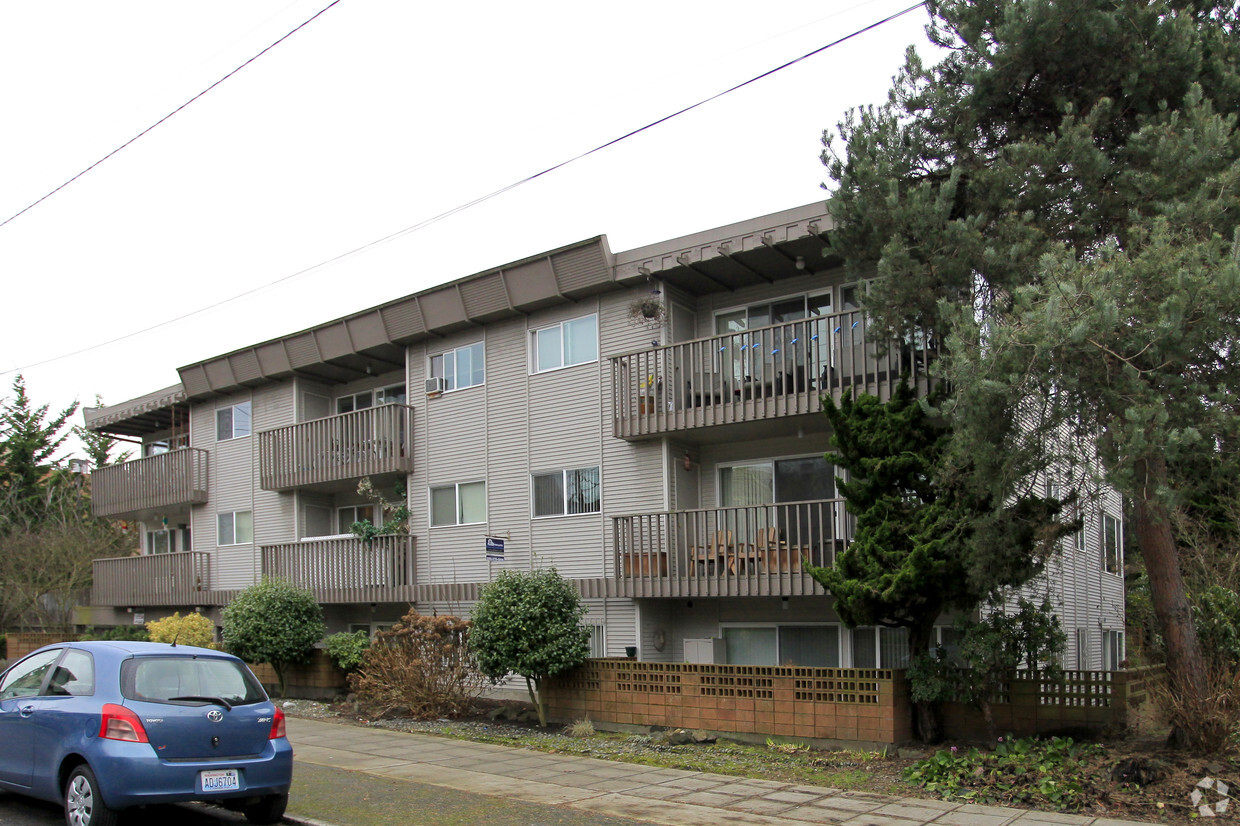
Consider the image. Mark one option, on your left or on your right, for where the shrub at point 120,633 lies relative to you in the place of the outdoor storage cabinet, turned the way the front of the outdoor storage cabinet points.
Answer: on your right

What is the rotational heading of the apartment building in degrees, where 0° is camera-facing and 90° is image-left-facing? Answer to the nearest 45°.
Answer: approximately 45°

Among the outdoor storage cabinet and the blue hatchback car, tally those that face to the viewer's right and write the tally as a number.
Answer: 0

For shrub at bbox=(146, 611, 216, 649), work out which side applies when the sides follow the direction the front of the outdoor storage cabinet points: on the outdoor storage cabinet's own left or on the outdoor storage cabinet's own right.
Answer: on the outdoor storage cabinet's own right

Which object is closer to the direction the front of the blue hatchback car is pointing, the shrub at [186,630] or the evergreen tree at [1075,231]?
the shrub

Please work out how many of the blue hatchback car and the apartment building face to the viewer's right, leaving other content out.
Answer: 0

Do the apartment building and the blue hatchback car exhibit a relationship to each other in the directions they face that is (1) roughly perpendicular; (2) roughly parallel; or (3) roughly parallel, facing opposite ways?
roughly perpendicular

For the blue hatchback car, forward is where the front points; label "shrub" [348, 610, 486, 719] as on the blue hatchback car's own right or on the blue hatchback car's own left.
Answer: on the blue hatchback car's own right

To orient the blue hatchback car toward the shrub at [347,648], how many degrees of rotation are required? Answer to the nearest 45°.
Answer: approximately 45° to its right

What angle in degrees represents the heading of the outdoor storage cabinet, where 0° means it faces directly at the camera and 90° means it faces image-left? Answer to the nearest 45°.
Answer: approximately 45°
